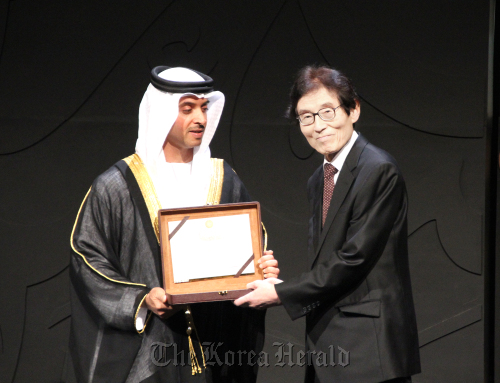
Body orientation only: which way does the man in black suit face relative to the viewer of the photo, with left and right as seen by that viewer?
facing the viewer and to the left of the viewer
